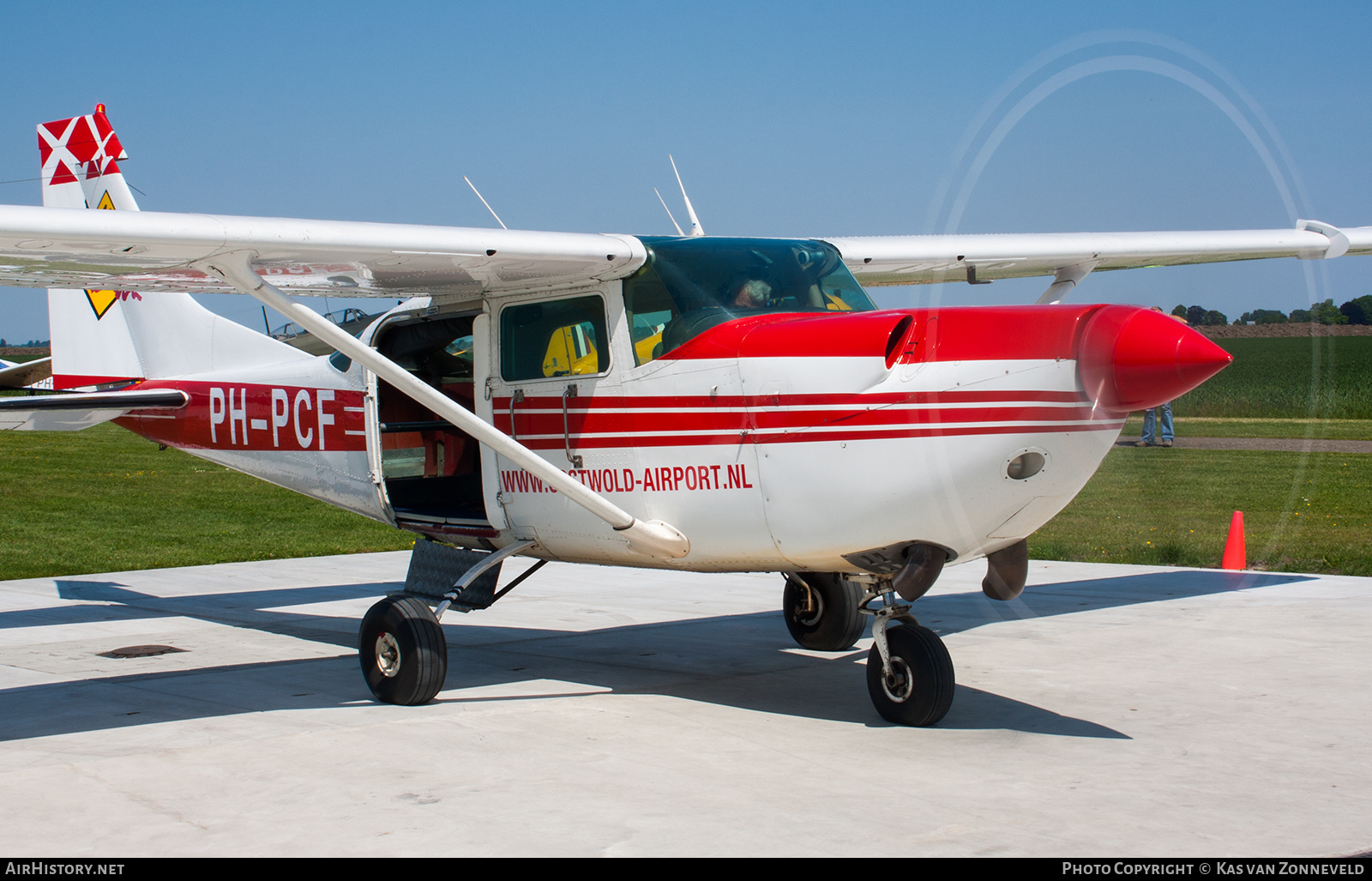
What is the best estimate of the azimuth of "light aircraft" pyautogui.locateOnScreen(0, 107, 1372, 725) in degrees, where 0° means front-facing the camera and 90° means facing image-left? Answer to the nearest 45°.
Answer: approximately 315°

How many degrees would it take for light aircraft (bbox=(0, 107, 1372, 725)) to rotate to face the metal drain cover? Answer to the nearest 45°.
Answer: approximately 180°

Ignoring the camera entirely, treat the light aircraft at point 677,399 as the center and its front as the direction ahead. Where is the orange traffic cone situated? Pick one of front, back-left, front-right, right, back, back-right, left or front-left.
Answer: left

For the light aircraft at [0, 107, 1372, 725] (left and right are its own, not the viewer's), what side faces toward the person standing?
left
